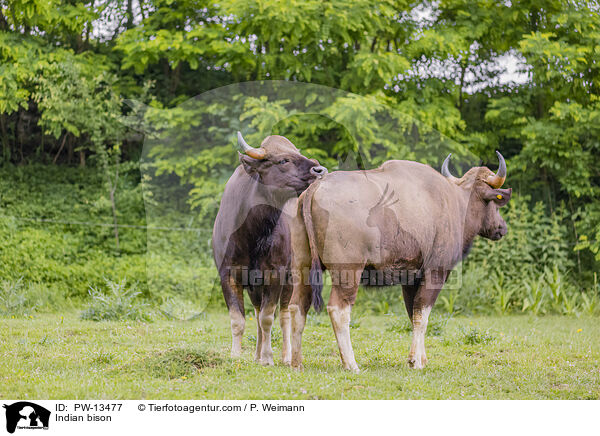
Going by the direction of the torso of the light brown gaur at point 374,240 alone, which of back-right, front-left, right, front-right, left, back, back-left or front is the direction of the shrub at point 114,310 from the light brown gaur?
left

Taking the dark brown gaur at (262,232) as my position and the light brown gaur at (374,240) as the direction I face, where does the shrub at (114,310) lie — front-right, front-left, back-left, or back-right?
back-left

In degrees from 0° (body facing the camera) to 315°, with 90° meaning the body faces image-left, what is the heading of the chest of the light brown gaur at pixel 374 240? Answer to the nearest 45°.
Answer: approximately 225°

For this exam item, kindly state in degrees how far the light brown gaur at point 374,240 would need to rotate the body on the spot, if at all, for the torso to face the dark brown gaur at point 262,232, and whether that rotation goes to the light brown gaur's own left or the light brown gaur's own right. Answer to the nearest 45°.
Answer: approximately 135° to the light brown gaur's own left
